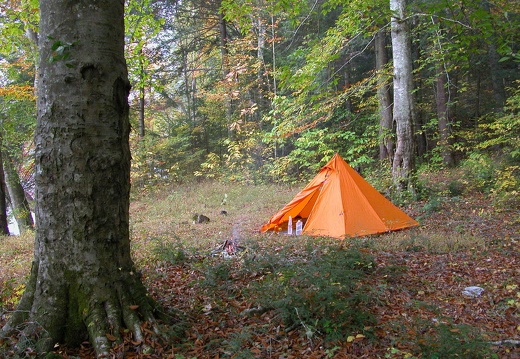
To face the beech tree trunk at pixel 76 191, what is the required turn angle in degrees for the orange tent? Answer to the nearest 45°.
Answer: approximately 45° to its left

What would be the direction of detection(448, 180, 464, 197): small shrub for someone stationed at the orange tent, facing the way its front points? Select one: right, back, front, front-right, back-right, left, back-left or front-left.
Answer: back

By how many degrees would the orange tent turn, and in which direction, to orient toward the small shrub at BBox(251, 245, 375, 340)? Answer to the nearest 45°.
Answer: approximately 45° to its left

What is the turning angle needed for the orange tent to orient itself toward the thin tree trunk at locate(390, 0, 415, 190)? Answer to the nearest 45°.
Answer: approximately 180°

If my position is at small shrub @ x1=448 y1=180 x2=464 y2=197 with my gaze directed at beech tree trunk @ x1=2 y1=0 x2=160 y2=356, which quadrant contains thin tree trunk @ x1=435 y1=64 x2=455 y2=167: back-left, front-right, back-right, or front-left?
back-right

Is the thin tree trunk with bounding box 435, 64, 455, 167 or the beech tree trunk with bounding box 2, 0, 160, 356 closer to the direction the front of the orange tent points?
the beech tree trunk

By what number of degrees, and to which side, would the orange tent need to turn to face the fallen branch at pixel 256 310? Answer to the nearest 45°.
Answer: approximately 45° to its left

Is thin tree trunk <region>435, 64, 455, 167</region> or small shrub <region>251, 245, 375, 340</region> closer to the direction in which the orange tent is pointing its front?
the small shrub

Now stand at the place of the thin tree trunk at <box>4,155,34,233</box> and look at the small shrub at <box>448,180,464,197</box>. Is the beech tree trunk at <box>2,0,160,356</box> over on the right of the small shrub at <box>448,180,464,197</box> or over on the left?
right

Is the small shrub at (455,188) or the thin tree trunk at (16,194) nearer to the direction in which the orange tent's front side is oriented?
the thin tree trunk

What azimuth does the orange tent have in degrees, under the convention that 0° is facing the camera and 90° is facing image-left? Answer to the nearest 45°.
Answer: approximately 45°
